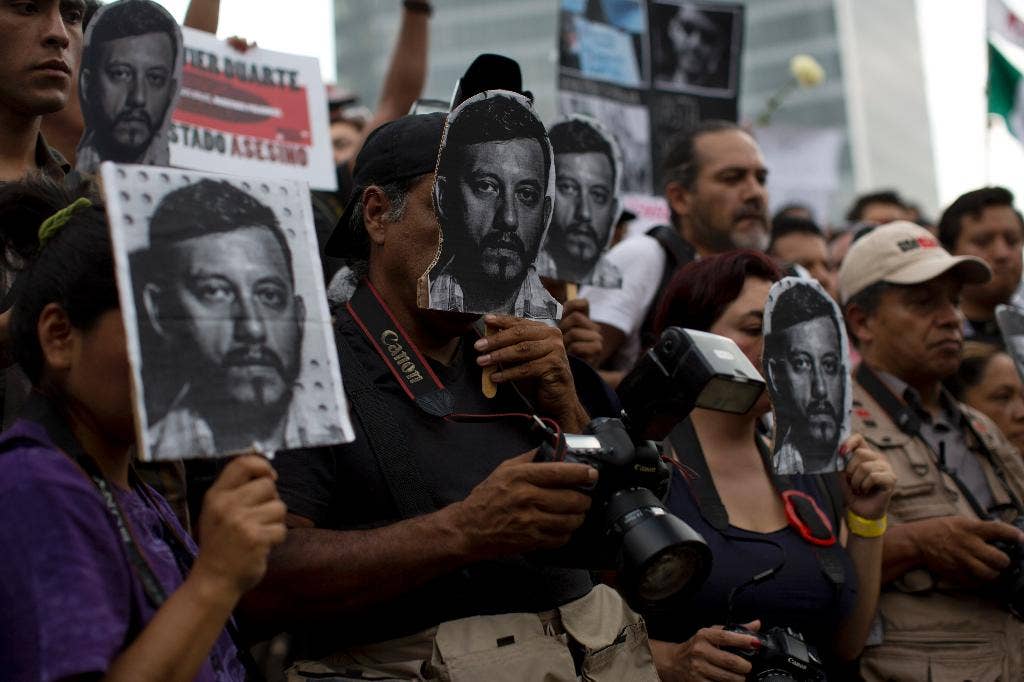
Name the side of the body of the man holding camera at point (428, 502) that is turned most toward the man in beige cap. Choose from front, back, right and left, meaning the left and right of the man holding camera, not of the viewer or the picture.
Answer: left

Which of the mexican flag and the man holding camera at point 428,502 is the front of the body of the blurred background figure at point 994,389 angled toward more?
the man holding camera

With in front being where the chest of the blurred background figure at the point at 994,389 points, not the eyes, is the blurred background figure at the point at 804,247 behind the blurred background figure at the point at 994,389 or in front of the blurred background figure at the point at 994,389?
behind

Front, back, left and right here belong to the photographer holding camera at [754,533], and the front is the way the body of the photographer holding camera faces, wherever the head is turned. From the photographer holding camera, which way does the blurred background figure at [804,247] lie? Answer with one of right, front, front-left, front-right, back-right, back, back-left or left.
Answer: back-left

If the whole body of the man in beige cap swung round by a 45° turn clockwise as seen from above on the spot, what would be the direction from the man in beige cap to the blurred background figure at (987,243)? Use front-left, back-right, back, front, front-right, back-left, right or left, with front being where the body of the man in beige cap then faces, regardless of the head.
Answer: back

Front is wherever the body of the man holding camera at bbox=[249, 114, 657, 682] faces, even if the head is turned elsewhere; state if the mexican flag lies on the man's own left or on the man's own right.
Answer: on the man's own left

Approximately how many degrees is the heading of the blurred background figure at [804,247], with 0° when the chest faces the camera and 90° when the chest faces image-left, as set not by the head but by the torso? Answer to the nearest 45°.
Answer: approximately 315°

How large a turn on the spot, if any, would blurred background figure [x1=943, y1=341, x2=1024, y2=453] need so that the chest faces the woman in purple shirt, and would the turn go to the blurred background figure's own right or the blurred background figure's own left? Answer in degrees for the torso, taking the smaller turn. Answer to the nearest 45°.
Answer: approximately 45° to the blurred background figure's own right

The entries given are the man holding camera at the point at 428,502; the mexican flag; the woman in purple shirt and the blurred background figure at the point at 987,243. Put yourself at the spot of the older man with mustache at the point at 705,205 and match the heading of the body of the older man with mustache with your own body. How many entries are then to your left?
2

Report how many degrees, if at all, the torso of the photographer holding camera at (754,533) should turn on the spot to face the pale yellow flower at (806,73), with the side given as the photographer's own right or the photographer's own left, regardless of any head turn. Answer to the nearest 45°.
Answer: approximately 135° to the photographer's own left

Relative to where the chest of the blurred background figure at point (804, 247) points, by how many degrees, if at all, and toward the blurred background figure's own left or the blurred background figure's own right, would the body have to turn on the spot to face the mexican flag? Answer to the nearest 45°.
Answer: approximately 90° to the blurred background figure's own left

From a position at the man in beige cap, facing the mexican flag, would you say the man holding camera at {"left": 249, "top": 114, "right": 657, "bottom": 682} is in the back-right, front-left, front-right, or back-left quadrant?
back-left

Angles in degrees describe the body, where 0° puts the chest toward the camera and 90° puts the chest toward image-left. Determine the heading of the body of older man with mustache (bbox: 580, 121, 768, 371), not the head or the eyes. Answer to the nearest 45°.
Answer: approximately 315°

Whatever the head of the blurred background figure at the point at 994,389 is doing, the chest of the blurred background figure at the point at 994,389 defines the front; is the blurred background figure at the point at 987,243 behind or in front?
behind
